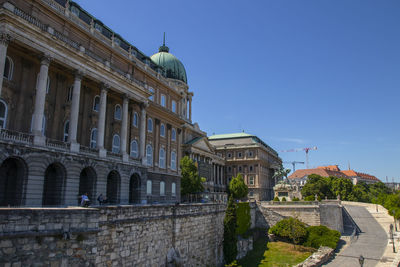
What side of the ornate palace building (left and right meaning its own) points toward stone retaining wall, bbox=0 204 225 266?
front

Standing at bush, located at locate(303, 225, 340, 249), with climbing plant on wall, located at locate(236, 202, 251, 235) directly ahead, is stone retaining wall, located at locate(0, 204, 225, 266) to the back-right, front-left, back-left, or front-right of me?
front-left

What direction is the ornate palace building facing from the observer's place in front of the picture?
facing the viewer and to the right of the viewer

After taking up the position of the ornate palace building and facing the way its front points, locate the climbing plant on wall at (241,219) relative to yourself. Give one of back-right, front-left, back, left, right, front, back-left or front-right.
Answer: left

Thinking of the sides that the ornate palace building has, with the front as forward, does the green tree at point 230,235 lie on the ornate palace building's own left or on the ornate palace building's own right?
on the ornate palace building's own left

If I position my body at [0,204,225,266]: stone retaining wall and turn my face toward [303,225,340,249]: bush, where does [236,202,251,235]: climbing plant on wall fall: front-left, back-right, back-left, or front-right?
front-left
